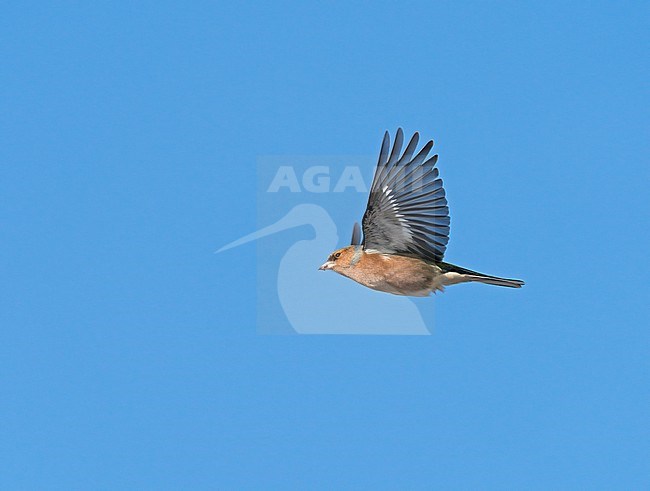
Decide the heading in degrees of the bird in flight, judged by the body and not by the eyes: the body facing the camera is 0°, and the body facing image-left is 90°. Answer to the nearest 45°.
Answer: approximately 90°
